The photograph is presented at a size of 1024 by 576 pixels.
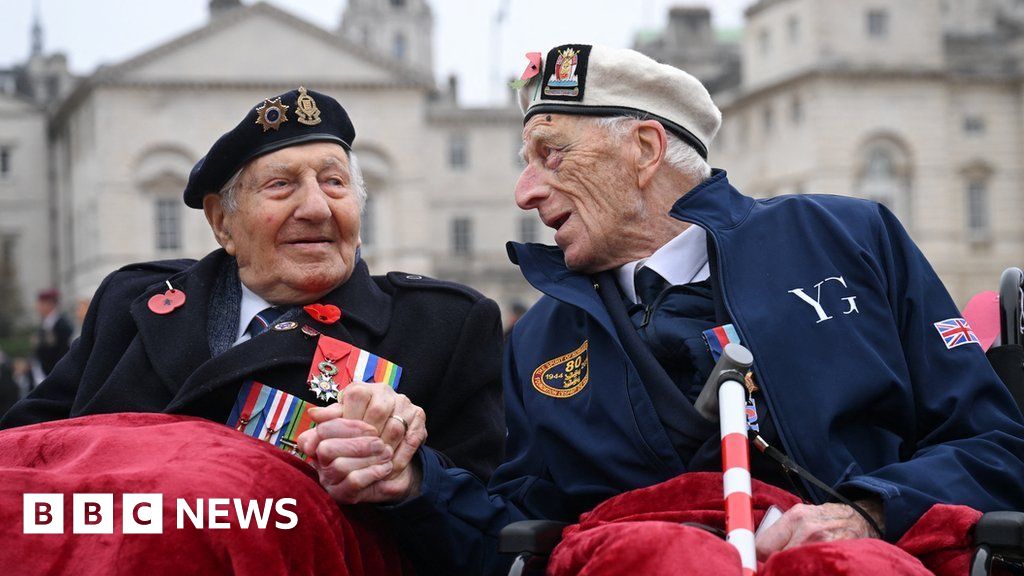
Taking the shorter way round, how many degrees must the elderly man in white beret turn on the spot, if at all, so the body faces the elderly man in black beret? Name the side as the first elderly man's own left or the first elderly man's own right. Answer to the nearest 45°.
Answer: approximately 45° to the first elderly man's own right

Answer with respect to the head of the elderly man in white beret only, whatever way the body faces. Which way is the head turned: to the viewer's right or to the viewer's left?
to the viewer's left

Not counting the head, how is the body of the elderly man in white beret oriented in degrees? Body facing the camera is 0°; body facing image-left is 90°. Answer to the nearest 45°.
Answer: approximately 45°

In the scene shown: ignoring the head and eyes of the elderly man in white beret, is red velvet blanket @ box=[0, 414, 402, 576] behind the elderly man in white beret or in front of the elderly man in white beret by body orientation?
in front

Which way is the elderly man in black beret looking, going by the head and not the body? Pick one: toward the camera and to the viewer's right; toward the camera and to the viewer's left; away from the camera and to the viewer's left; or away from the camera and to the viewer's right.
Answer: toward the camera and to the viewer's right
